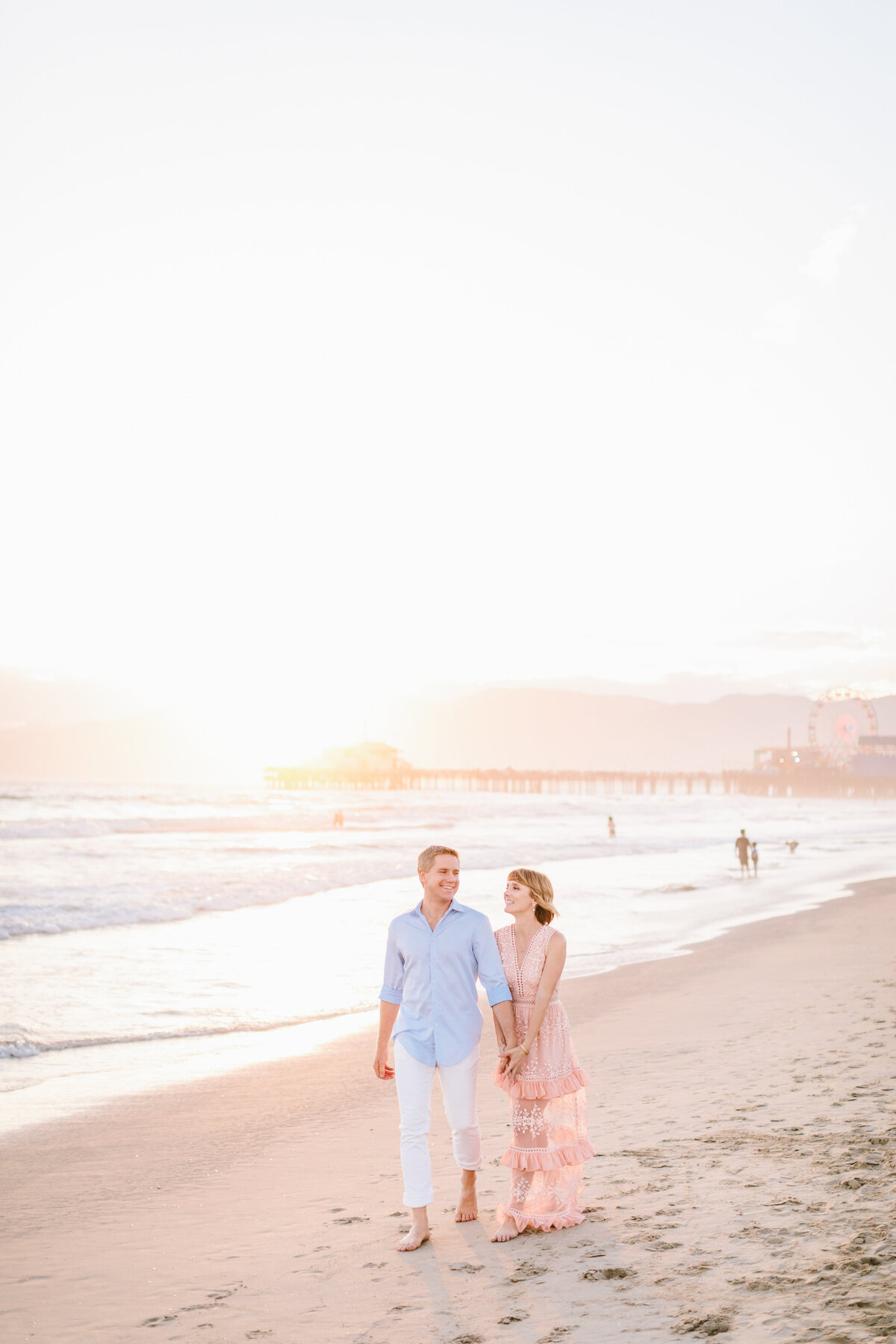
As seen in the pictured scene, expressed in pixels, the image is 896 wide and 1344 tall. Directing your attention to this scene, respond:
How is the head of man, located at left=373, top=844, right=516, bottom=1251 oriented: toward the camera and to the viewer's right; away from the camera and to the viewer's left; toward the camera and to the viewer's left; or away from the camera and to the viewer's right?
toward the camera and to the viewer's right

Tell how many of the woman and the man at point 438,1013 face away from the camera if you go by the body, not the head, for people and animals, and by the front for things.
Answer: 0
